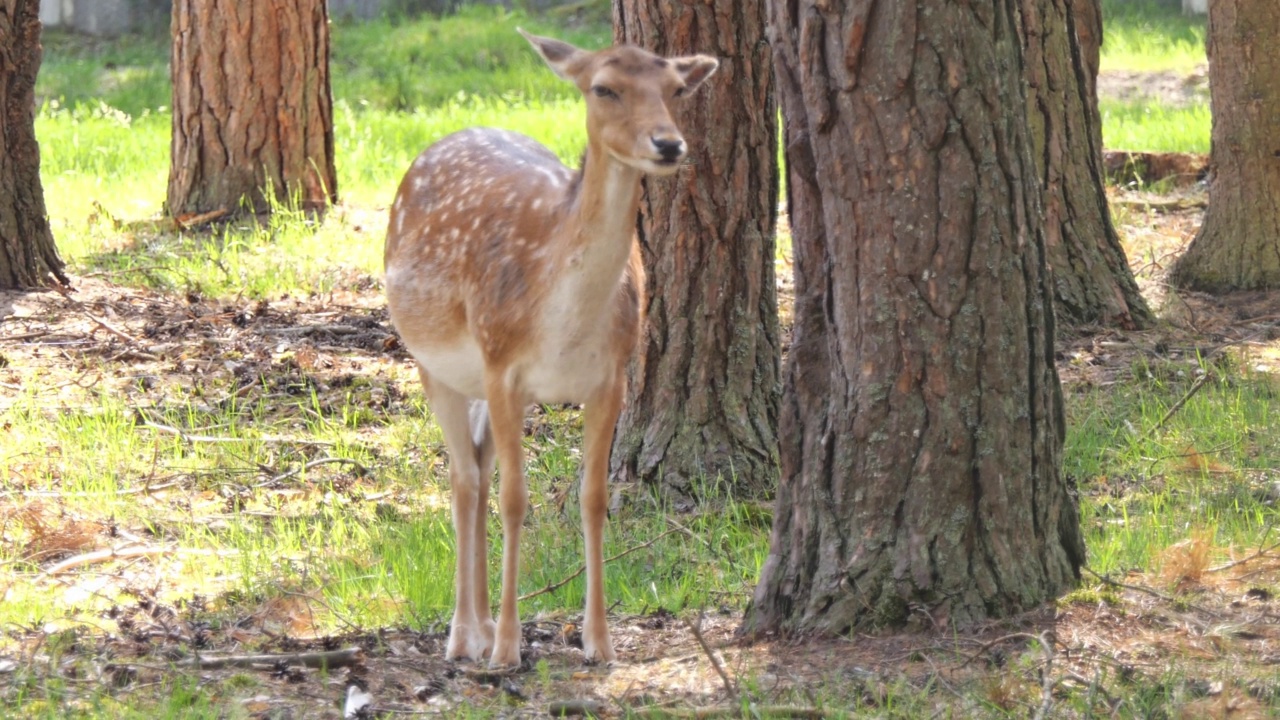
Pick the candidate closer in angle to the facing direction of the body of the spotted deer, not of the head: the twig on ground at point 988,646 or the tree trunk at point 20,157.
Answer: the twig on ground

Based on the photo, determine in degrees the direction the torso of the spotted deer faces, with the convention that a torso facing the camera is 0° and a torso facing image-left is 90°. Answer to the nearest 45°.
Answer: approximately 315°

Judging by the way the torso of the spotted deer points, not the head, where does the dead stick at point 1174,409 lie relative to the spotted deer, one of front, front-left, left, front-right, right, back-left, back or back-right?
left

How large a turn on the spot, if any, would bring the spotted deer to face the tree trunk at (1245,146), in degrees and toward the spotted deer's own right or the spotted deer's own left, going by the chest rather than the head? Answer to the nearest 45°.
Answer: approximately 90° to the spotted deer's own left

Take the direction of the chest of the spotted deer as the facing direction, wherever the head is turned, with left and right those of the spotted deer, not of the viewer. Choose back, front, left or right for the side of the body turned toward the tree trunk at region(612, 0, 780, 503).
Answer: left

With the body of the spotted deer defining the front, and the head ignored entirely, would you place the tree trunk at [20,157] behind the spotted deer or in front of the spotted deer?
behind

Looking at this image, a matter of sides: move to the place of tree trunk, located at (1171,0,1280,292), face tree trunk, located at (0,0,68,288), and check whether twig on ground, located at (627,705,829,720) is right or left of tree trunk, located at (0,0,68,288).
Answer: left

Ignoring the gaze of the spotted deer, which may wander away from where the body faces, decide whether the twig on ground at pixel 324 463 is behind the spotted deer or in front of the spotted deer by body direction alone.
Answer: behind

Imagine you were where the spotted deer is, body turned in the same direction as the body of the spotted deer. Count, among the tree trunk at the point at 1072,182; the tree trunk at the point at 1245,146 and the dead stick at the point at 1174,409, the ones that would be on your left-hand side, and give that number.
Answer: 3

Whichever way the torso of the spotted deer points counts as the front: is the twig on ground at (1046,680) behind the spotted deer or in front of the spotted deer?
in front
